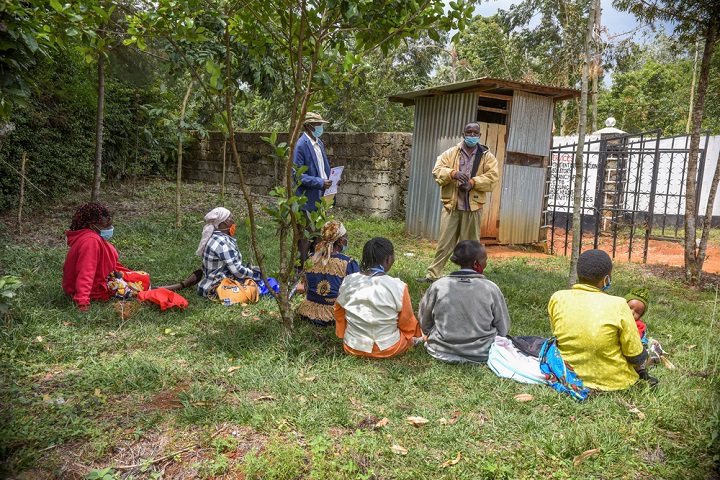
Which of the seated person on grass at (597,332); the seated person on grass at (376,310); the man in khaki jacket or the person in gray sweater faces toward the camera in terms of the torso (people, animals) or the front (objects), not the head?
the man in khaki jacket

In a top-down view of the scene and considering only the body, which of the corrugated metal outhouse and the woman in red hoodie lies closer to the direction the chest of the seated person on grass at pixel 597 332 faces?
the corrugated metal outhouse

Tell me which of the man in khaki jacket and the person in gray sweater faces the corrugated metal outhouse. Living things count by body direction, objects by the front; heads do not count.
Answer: the person in gray sweater

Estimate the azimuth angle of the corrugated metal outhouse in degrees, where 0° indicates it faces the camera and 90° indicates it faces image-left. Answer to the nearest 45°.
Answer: approximately 315°

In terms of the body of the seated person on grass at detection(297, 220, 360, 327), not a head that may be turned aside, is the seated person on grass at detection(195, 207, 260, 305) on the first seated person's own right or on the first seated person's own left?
on the first seated person's own left

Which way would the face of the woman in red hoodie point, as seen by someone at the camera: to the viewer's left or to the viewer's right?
to the viewer's right

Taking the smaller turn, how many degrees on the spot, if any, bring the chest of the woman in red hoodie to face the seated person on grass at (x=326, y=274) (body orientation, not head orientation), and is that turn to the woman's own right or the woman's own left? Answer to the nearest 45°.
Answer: approximately 45° to the woman's own right

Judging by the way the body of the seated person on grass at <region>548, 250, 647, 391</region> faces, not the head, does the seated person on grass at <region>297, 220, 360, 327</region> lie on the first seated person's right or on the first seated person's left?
on the first seated person's left

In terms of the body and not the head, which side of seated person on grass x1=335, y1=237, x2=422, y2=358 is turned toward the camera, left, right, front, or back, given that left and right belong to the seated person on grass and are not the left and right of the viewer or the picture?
back

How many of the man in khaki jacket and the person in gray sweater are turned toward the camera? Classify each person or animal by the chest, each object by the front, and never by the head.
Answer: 1

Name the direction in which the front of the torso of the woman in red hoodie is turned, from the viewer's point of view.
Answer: to the viewer's right
